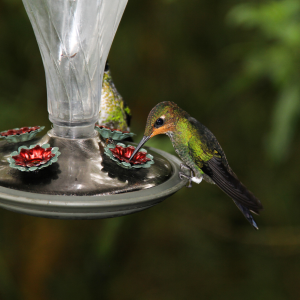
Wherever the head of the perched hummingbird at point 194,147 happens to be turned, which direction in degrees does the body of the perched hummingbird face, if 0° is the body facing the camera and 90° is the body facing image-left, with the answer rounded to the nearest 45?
approximately 90°
